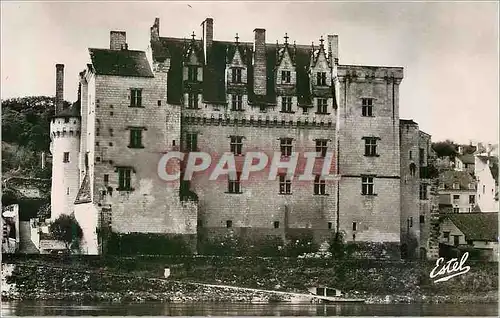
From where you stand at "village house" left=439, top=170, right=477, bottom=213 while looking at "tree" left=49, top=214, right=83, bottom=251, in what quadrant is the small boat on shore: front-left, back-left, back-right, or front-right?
front-left

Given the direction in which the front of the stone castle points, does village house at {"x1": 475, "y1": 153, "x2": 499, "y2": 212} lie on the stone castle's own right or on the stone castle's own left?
on the stone castle's own left

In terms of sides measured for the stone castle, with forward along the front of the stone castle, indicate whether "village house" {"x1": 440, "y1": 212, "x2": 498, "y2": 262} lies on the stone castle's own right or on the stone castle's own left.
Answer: on the stone castle's own left

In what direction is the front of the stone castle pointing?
toward the camera

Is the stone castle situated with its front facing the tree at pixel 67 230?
no

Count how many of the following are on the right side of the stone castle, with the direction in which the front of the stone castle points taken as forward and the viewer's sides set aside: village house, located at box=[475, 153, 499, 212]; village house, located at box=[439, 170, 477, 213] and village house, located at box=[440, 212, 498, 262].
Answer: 0

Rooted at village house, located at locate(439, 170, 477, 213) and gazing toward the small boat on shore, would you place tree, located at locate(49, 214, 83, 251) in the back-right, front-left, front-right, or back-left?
front-right

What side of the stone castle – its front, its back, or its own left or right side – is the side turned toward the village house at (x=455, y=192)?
left
